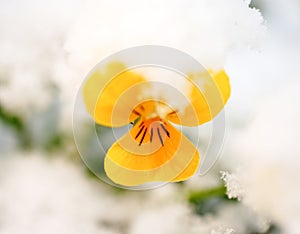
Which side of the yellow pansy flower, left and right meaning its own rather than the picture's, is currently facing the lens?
front
